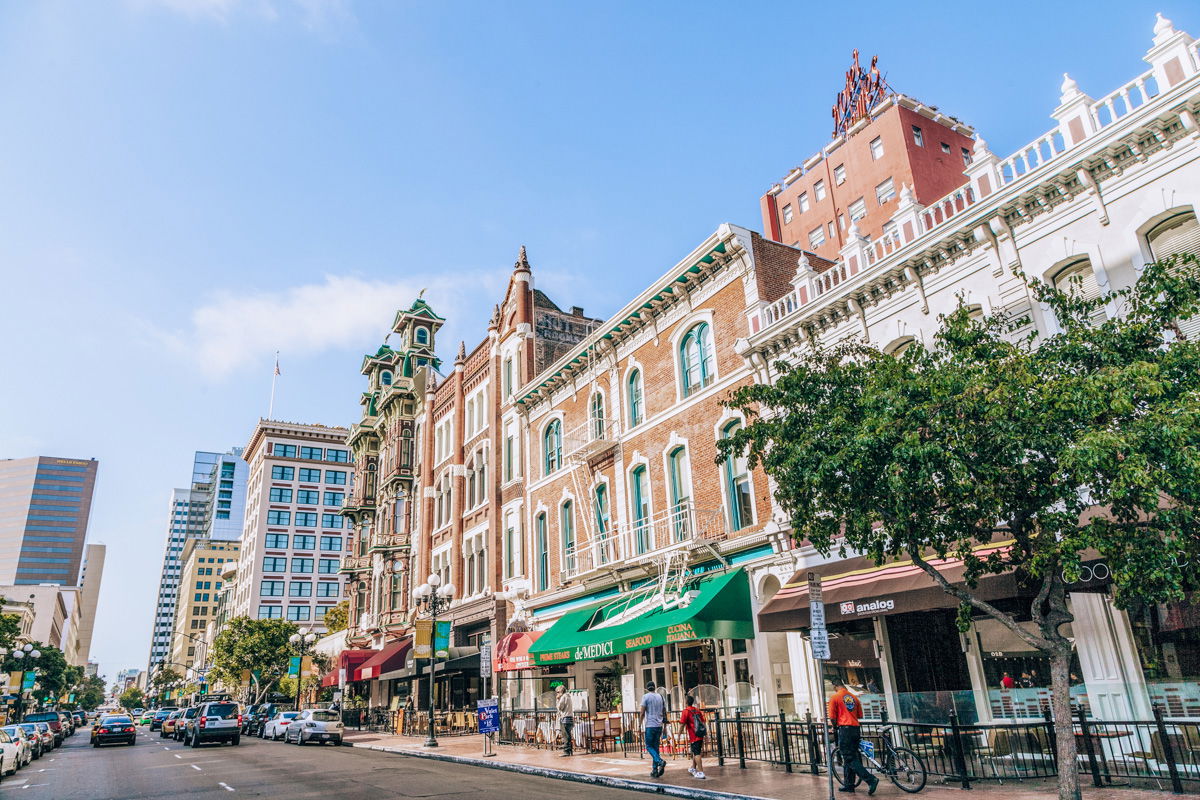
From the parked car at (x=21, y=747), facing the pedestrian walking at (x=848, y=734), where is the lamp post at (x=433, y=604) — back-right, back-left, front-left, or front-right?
front-left

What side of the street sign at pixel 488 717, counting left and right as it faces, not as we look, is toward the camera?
front

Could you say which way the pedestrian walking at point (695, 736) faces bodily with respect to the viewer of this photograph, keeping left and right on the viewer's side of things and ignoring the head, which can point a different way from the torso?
facing away from the viewer and to the left of the viewer

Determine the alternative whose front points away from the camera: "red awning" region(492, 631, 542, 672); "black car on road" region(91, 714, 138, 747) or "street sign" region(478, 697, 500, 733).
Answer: the black car on road

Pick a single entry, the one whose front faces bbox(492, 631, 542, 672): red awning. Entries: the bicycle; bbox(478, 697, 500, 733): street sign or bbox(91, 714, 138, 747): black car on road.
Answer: the bicycle

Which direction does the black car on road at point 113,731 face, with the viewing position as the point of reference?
facing away from the viewer

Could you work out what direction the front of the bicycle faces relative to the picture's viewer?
facing away from the viewer and to the left of the viewer

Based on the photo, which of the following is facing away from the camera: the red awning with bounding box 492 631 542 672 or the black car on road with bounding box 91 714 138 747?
the black car on road

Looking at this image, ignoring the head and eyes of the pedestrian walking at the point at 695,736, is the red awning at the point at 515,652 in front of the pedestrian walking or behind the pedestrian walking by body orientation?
in front

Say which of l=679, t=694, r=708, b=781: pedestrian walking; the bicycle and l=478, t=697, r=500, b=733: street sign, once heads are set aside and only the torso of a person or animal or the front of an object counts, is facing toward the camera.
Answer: the street sign

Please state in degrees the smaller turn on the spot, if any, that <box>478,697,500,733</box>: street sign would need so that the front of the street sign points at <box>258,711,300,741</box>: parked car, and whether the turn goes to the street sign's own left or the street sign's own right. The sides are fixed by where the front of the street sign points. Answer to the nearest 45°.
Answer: approximately 135° to the street sign's own right

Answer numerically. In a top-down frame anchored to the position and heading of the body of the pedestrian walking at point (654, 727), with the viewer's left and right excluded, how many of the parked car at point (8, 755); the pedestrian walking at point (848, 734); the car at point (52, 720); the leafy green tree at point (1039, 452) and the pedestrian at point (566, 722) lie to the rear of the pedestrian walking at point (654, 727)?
2

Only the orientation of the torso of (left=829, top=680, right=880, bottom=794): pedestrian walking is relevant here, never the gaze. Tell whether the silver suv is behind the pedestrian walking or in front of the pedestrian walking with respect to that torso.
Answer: in front

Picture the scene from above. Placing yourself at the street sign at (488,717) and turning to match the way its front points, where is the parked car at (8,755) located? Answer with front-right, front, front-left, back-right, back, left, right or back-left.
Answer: right

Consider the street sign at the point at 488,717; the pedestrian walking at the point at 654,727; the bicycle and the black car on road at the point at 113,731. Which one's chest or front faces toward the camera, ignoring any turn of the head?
the street sign
